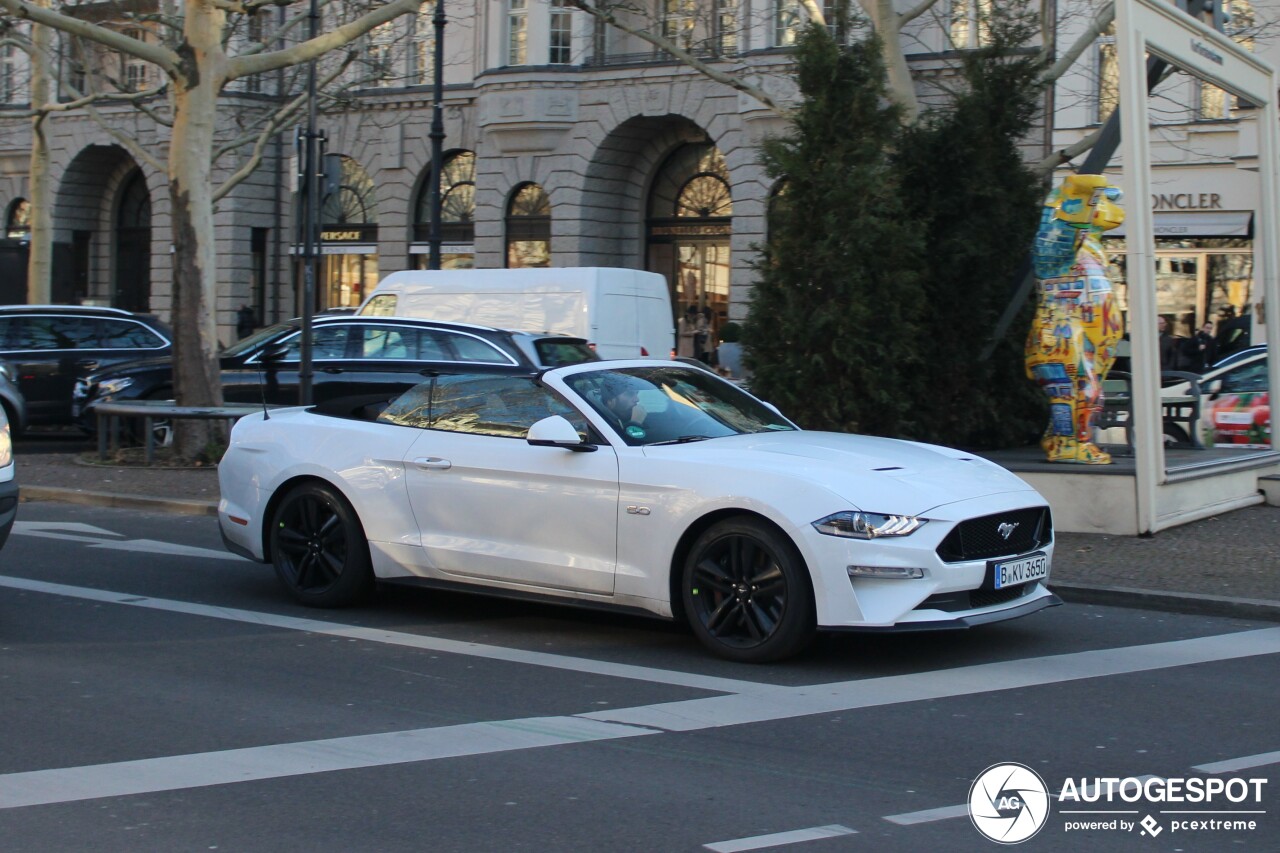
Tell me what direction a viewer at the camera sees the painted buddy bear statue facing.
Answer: facing to the right of the viewer

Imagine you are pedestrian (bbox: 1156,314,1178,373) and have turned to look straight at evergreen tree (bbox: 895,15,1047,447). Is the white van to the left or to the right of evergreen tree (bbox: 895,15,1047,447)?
right

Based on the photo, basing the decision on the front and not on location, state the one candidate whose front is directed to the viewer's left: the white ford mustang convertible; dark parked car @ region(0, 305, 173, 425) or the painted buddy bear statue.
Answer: the dark parked car

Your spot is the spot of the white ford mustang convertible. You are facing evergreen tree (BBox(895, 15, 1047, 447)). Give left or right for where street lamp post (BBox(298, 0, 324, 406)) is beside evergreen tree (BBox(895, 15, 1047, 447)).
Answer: left

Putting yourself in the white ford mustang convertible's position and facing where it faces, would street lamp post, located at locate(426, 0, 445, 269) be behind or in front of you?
behind

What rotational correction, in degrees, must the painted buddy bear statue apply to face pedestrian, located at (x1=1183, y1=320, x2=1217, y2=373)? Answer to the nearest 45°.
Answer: approximately 90° to its left

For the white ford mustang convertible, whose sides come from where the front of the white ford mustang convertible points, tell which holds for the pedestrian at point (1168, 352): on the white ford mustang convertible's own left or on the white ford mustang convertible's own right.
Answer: on the white ford mustang convertible's own left

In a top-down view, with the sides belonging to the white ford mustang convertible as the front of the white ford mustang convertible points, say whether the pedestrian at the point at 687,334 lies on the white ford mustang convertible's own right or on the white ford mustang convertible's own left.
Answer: on the white ford mustang convertible's own left

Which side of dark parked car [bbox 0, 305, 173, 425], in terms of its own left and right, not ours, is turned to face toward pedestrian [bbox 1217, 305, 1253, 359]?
back

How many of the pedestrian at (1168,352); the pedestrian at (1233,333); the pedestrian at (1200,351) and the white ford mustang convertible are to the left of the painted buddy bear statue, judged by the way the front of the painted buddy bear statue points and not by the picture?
3

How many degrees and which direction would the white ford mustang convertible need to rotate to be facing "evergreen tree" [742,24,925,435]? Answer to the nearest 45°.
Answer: approximately 135° to its left

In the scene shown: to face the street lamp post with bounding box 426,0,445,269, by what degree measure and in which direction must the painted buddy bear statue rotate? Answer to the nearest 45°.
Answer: approximately 135° to its left

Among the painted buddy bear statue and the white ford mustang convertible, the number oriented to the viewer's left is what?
0

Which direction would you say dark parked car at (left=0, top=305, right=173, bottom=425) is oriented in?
to the viewer's left
